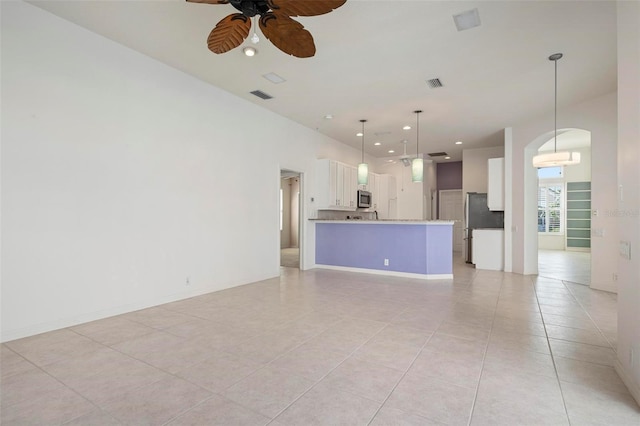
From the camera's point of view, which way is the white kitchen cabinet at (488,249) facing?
to the viewer's left

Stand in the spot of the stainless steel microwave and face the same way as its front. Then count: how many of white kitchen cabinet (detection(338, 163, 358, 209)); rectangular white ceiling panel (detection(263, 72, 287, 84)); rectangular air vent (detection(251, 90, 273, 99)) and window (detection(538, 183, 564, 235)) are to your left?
1

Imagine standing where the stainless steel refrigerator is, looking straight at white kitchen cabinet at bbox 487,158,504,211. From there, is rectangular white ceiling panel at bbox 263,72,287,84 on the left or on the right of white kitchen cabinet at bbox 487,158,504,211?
right

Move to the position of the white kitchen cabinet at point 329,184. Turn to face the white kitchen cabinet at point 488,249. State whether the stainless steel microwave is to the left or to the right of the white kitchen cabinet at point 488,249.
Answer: left

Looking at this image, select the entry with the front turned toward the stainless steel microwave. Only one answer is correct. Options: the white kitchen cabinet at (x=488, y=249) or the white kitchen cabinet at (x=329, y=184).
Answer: the white kitchen cabinet at (x=488, y=249)

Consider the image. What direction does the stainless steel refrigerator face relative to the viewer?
to the viewer's left

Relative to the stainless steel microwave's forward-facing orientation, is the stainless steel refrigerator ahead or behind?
ahead

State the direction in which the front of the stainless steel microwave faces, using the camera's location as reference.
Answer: facing the viewer and to the right of the viewer
